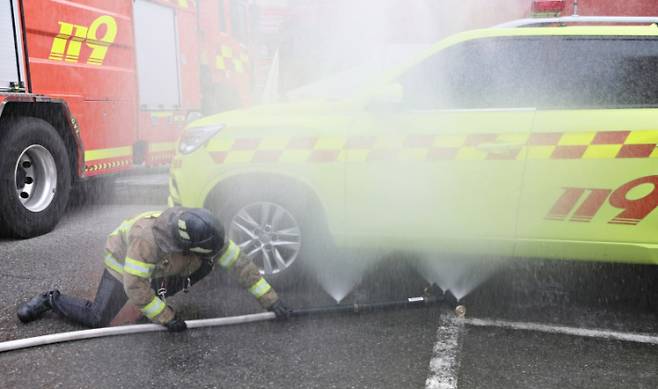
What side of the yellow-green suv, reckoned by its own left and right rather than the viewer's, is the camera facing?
left

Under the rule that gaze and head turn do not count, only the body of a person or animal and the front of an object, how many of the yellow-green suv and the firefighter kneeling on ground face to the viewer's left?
1

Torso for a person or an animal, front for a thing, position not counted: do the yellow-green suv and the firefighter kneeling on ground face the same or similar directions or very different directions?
very different directions

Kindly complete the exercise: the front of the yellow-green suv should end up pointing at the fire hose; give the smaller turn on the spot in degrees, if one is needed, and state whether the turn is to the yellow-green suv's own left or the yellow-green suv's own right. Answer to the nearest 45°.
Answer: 0° — it already faces it

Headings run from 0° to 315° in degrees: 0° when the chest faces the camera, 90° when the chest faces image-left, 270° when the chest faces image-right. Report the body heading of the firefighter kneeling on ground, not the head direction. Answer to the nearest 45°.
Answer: approximately 315°

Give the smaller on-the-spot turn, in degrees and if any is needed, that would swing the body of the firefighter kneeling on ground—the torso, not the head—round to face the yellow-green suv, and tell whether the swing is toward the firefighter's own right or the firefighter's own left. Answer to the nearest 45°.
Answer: approximately 45° to the firefighter's own left

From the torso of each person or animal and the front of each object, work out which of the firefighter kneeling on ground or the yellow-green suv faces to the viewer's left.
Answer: the yellow-green suv

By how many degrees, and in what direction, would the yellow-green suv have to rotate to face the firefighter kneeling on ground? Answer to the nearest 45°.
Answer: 0° — it already faces them

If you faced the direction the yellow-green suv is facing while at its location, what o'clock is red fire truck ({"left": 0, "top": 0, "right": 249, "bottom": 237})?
The red fire truck is roughly at 1 o'clock from the yellow-green suv.

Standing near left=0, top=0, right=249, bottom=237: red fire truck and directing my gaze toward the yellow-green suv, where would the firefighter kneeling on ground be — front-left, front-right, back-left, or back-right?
front-right

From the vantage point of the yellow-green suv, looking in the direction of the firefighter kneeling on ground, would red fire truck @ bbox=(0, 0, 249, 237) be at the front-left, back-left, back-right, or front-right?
front-right

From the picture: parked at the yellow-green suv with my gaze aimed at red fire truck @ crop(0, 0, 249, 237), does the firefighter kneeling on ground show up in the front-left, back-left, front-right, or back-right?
front-left

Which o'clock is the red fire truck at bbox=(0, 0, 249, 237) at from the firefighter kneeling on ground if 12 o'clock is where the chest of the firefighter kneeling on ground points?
The red fire truck is roughly at 7 o'clock from the firefighter kneeling on ground.
